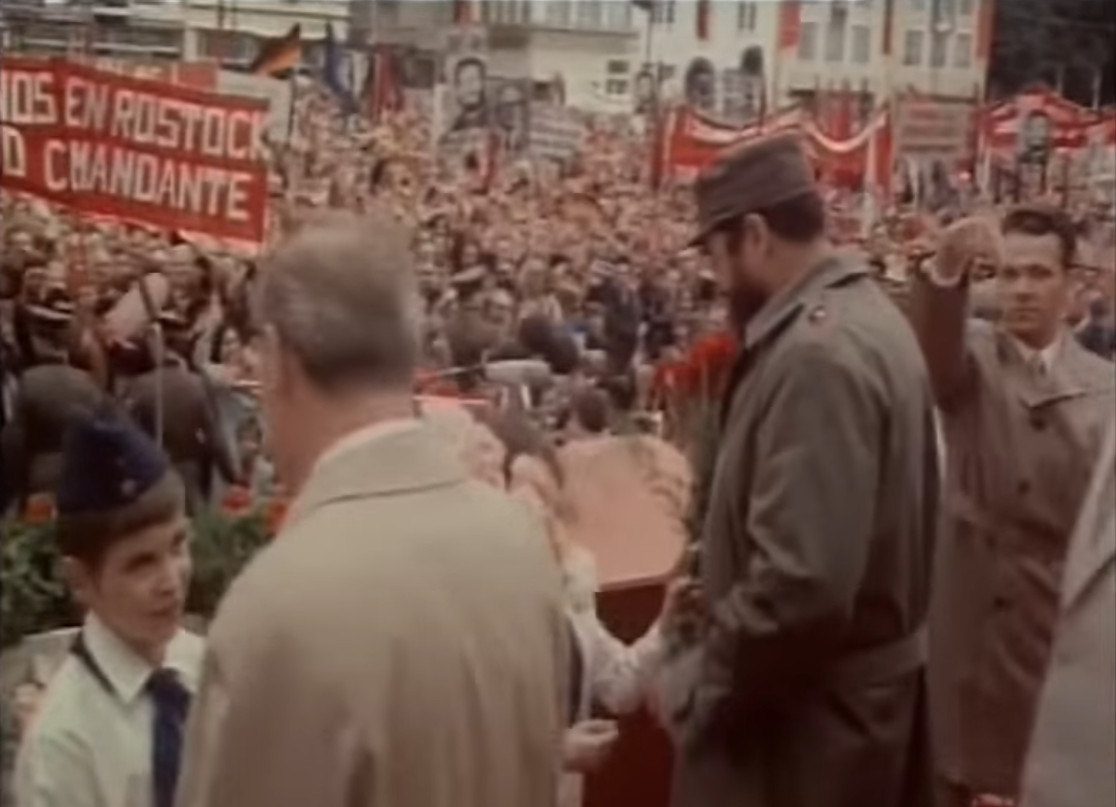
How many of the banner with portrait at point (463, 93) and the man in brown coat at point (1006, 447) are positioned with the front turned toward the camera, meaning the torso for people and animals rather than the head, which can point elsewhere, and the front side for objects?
2

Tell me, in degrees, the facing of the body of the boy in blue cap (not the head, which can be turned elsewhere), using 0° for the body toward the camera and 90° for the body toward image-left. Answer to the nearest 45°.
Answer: approximately 315°

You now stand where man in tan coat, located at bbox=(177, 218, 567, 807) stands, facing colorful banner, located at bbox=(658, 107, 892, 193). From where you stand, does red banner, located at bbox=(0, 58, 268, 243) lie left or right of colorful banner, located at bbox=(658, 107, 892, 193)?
left

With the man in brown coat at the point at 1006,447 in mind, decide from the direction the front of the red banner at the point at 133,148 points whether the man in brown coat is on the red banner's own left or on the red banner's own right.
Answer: on the red banner's own left

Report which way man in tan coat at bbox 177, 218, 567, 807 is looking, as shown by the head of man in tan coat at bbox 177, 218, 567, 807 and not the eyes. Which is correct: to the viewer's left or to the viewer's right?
to the viewer's left

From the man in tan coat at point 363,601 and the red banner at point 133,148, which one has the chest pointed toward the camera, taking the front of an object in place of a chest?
the red banner

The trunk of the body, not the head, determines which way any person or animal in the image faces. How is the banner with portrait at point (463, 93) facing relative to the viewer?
toward the camera

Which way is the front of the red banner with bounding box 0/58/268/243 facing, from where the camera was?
facing the viewer

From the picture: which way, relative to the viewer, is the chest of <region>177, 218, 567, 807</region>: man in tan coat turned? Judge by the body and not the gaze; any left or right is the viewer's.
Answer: facing away from the viewer and to the left of the viewer

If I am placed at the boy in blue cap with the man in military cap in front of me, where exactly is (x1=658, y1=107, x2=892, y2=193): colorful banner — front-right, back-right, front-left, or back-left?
front-left

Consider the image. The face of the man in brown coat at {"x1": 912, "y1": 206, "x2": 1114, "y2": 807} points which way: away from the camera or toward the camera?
toward the camera

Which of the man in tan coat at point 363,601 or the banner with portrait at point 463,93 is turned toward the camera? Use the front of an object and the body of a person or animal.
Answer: the banner with portrait

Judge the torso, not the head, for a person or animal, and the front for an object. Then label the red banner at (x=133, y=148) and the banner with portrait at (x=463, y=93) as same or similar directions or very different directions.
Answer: same or similar directions
